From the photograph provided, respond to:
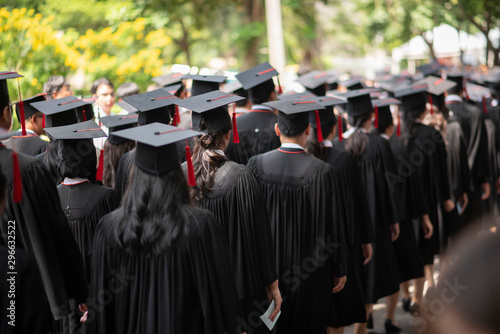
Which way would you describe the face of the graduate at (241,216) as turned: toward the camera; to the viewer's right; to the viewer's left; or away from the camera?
away from the camera

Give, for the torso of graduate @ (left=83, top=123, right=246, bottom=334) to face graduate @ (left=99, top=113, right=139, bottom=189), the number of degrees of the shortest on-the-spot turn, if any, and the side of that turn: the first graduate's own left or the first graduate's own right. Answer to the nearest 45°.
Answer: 0° — they already face them

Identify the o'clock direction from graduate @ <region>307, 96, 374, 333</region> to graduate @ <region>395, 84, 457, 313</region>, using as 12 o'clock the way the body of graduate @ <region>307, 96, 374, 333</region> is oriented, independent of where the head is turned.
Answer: graduate @ <region>395, 84, 457, 313</region> is roughly at 1 o'clock from graduate @ <region>307, 96, 374, 333</region>.

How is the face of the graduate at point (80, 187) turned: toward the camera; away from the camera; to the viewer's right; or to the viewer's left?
away from the camera

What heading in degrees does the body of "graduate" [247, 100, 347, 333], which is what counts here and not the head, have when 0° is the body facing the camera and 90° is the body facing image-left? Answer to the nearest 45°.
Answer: approximately 180°

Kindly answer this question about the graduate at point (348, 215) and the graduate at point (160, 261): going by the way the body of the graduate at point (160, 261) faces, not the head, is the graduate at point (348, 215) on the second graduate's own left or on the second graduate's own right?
on the second graduate's own right

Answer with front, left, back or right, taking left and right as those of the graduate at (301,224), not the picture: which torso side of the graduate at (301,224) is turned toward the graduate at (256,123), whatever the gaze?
front

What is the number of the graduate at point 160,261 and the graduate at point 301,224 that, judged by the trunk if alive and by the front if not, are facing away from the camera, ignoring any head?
2

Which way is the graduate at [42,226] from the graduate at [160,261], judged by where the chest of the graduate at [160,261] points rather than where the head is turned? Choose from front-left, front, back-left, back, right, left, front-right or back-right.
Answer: front-left

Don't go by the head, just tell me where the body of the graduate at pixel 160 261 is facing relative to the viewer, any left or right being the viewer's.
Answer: facing away from the viewer

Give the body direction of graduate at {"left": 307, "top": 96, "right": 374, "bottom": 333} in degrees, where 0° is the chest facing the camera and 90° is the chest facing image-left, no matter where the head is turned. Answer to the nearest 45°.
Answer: approximately 180°

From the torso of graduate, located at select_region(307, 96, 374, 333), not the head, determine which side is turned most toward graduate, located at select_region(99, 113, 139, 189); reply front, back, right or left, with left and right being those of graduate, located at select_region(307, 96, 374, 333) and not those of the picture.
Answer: left

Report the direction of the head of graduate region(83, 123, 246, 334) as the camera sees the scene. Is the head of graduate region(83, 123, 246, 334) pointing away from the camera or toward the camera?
away from the camera

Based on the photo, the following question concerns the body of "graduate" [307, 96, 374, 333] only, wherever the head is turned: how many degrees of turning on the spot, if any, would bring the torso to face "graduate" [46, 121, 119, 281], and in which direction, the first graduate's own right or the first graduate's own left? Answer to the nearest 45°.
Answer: approximately 135° to the first graduate's own left

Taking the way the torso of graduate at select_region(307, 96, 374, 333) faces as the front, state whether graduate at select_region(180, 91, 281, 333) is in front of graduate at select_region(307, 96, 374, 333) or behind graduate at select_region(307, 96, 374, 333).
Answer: behind

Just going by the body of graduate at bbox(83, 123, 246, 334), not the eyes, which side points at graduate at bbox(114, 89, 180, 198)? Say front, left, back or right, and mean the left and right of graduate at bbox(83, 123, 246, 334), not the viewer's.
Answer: front
